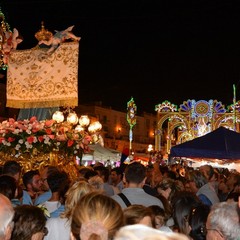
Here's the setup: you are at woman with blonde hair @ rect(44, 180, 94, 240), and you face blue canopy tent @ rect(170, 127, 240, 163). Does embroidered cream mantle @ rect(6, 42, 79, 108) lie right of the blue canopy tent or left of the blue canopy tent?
left

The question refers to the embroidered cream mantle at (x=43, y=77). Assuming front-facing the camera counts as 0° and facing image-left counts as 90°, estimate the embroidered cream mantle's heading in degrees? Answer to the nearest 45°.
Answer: approximately 0°

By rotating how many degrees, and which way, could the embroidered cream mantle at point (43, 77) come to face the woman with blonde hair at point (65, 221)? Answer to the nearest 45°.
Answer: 0° — it already faces them

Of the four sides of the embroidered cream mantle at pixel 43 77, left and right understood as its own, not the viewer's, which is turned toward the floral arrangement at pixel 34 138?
front

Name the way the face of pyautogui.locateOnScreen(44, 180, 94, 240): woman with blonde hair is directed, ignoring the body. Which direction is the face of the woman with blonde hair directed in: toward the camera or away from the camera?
away from the camera
